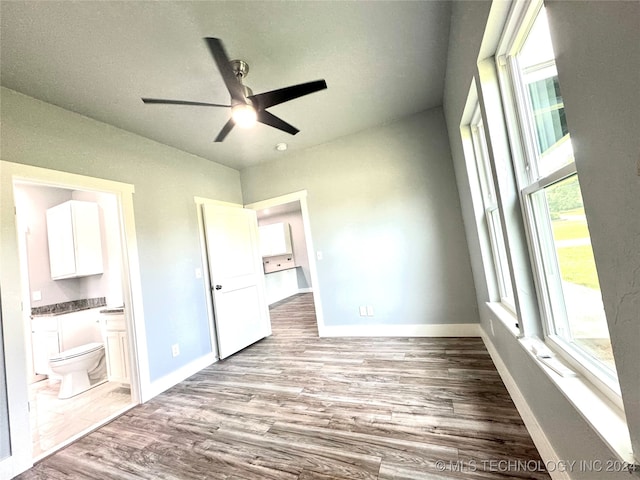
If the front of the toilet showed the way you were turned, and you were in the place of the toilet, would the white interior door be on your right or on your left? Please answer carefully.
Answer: on your left

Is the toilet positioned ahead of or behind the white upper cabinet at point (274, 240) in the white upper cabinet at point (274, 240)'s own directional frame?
ahead

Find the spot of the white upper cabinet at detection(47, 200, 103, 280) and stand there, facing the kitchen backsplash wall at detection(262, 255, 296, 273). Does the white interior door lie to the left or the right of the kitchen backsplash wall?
right

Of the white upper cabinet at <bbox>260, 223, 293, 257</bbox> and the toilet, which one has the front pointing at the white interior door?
the white upper cabinet

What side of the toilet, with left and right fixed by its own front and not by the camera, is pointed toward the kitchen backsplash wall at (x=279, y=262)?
back

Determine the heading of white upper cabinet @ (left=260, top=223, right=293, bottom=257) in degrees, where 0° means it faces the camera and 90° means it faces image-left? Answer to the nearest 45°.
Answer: approximately 0°

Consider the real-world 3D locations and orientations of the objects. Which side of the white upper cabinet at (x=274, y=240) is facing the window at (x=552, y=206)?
front

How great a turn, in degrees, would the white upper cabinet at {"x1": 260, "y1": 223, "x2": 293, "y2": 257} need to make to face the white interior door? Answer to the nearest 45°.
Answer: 0° — it already faces it
